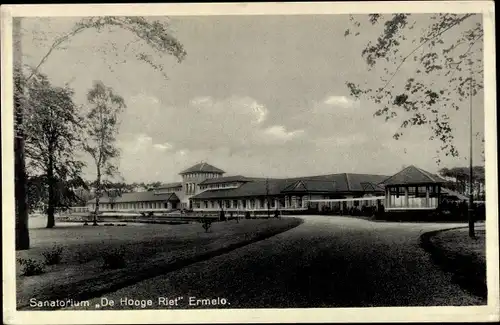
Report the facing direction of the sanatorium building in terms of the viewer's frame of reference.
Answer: facing the viewer and to the left of the viewer

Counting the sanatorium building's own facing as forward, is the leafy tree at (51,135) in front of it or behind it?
in front
